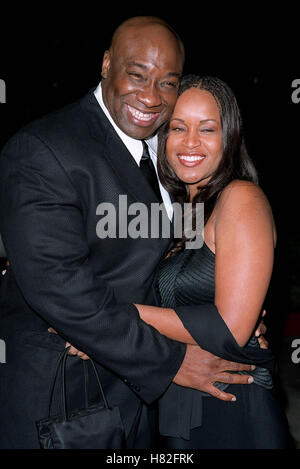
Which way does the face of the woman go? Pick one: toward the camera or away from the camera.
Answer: toward the camera

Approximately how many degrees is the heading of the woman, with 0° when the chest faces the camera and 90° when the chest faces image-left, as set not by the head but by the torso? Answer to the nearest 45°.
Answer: approximately 45°

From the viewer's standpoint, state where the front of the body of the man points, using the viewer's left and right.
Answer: facing the viewer and to the right of the viewer

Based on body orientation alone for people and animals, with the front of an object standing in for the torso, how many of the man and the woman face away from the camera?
0
